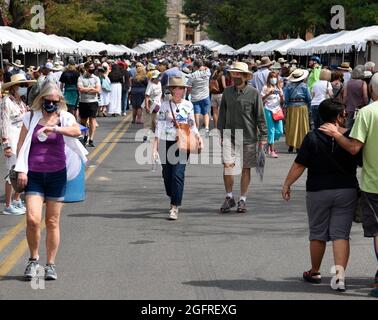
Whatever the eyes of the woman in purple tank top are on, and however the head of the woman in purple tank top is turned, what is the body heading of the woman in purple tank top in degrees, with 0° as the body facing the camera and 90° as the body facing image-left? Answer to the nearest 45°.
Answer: approximately 0°

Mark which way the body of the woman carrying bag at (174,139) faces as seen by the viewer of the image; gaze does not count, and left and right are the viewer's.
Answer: facing the viewer

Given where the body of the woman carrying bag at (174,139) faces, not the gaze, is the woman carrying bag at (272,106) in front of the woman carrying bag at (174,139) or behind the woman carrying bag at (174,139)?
behind

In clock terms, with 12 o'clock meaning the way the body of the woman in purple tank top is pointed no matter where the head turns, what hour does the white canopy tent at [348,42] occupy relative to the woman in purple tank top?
The white canopy tent is roughly at 7 o'clock from the woman in purple tank top.

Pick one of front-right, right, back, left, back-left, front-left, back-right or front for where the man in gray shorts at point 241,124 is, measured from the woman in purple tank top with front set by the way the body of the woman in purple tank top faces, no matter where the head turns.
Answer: back-left
